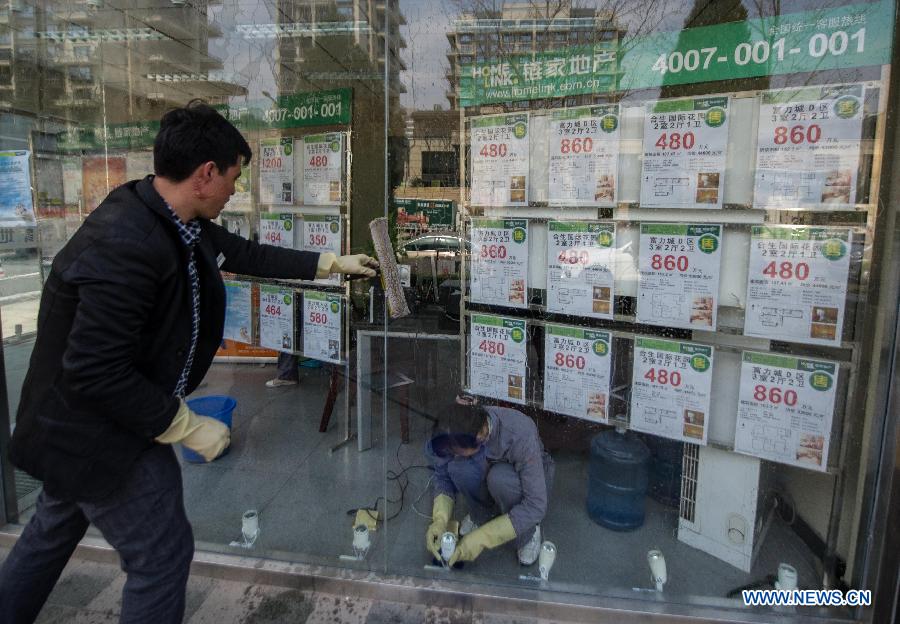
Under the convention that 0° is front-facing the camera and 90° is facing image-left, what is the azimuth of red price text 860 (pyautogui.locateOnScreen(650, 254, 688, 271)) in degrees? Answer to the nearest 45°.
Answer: approximately 0°

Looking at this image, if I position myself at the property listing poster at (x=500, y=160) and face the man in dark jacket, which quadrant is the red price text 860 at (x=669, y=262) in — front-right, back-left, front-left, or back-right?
back-left

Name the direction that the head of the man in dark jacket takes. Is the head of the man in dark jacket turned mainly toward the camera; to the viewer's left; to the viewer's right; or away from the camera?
to the viewer's right

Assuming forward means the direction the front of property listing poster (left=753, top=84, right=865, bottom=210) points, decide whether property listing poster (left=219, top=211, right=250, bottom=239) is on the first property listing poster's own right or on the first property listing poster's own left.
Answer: on the first property listing poster's own right
